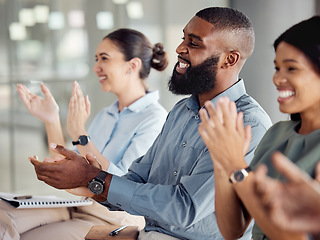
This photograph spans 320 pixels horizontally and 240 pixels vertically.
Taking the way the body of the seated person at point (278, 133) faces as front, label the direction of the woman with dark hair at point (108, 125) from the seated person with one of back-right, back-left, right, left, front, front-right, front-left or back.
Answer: right

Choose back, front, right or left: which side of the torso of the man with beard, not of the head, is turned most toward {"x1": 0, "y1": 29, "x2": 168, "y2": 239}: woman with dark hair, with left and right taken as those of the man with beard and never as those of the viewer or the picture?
right

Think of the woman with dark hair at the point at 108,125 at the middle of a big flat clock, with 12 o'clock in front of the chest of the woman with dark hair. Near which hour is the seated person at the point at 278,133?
The seated person is roughly at 10 o'clock from the woman with dark hair.

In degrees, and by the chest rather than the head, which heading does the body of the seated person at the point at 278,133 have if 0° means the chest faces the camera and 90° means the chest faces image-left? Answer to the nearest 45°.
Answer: approximately 45°

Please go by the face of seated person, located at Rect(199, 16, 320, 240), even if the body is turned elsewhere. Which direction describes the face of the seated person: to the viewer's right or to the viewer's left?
to the viewer's left

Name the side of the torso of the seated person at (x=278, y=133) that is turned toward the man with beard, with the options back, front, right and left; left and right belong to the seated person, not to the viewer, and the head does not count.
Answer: right
